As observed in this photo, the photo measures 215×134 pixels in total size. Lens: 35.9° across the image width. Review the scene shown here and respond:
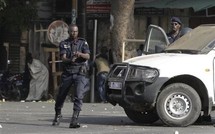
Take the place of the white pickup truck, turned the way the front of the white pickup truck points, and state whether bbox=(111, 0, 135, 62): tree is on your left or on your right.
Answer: on your right

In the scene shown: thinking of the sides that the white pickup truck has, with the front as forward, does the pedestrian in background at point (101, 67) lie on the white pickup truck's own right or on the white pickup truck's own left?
on the white pickup truck's own right

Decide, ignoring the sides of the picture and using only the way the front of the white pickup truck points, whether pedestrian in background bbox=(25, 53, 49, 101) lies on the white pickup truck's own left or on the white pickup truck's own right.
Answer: on the white pickup truck's own right

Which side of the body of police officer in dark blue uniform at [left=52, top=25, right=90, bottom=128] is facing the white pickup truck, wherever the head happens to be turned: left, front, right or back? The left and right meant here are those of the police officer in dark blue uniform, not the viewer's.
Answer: left

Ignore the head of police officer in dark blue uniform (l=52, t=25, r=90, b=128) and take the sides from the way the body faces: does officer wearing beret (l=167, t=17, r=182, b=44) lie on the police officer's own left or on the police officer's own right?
on the police officer's own left

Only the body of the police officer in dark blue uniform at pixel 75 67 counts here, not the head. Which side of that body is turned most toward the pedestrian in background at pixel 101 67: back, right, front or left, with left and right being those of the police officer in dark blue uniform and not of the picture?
back
